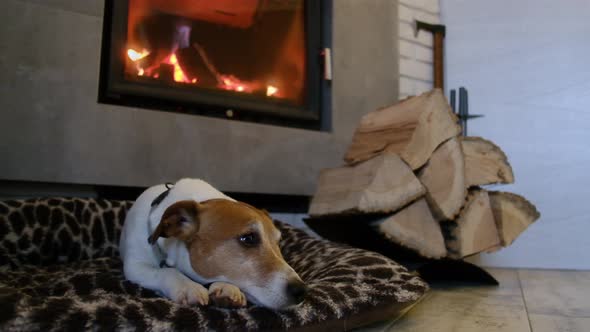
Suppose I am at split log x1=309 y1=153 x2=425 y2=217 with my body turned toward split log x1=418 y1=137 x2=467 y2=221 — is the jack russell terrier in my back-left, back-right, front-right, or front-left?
back-right

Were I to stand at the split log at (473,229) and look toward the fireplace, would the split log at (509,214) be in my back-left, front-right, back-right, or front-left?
back-right

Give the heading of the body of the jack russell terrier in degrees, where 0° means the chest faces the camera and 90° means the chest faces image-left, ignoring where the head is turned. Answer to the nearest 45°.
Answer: approximately 315°

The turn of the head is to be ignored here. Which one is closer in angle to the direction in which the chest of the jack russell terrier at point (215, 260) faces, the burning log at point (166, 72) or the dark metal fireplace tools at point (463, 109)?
the dark metal fireplace tools

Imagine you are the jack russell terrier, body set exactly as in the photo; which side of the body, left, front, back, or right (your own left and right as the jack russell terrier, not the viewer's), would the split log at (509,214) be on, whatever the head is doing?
left

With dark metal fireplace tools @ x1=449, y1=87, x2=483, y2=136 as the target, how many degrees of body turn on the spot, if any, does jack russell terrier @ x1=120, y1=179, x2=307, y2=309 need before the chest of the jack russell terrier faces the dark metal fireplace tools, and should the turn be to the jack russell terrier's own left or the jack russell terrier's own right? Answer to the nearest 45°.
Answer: approximately 90° to the jack russell terrier's own left

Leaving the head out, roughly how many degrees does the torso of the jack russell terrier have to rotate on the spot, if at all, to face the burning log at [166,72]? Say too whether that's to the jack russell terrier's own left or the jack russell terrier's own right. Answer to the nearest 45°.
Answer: approximately 135° to the jack russell terrier's own left

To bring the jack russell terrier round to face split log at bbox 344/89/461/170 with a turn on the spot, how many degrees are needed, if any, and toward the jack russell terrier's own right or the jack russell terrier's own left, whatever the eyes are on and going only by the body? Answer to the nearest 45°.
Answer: approximately 90° to the jack russell terrier's own left

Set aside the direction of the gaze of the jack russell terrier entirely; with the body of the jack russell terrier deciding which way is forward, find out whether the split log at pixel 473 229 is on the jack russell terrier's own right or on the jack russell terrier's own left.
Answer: on the jack russell terrier's own left

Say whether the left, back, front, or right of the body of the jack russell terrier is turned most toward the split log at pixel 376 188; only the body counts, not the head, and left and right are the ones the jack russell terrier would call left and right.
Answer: left
